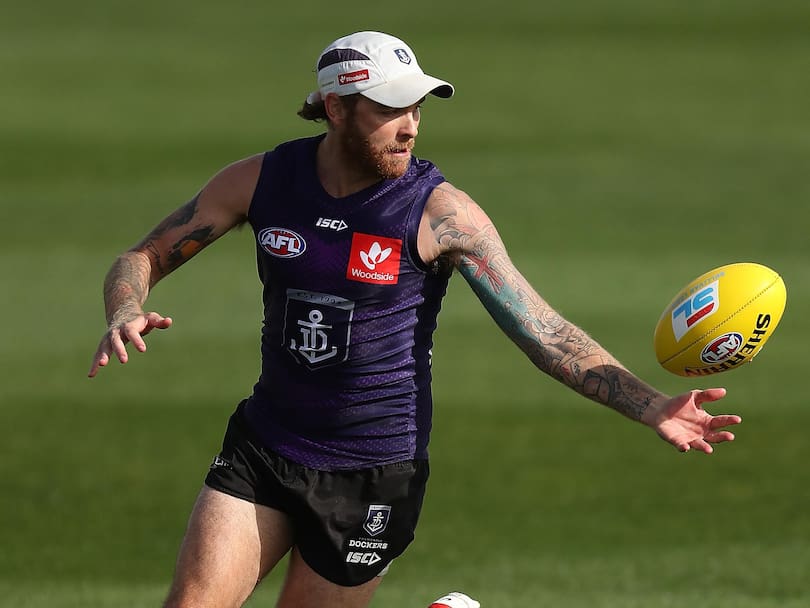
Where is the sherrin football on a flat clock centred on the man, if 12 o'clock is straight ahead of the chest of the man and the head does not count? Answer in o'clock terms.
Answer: The sherrin football is roughly at 9 o'clock from the man.

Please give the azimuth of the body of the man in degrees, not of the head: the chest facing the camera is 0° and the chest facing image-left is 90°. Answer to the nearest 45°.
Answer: approximately 0°
